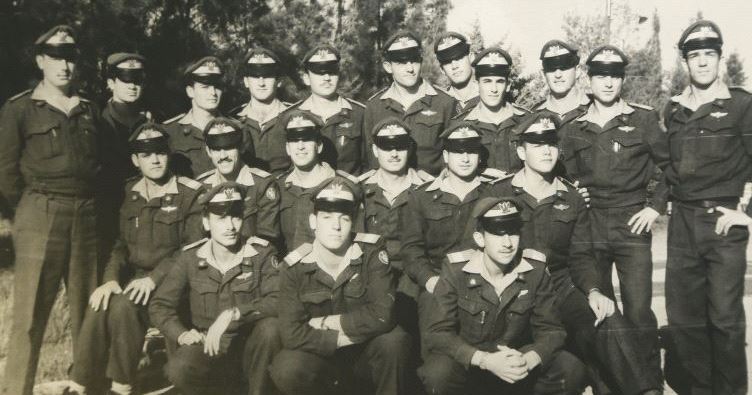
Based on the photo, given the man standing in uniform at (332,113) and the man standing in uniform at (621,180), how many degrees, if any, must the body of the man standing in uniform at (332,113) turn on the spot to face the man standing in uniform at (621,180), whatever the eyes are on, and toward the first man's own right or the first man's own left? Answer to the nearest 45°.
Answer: approximately 45° to the first man's own left

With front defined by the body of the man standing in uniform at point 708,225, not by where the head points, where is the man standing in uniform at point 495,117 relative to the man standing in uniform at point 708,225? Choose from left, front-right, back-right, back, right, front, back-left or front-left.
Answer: right

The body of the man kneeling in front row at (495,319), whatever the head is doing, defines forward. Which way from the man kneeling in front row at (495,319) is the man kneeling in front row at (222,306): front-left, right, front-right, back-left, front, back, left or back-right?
right

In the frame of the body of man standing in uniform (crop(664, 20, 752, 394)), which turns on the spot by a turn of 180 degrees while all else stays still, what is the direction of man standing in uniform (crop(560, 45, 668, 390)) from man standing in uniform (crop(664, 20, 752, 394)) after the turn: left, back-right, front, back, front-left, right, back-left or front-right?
left

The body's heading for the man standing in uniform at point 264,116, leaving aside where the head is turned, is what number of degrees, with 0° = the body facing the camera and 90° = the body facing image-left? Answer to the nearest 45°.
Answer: approximately 0°
